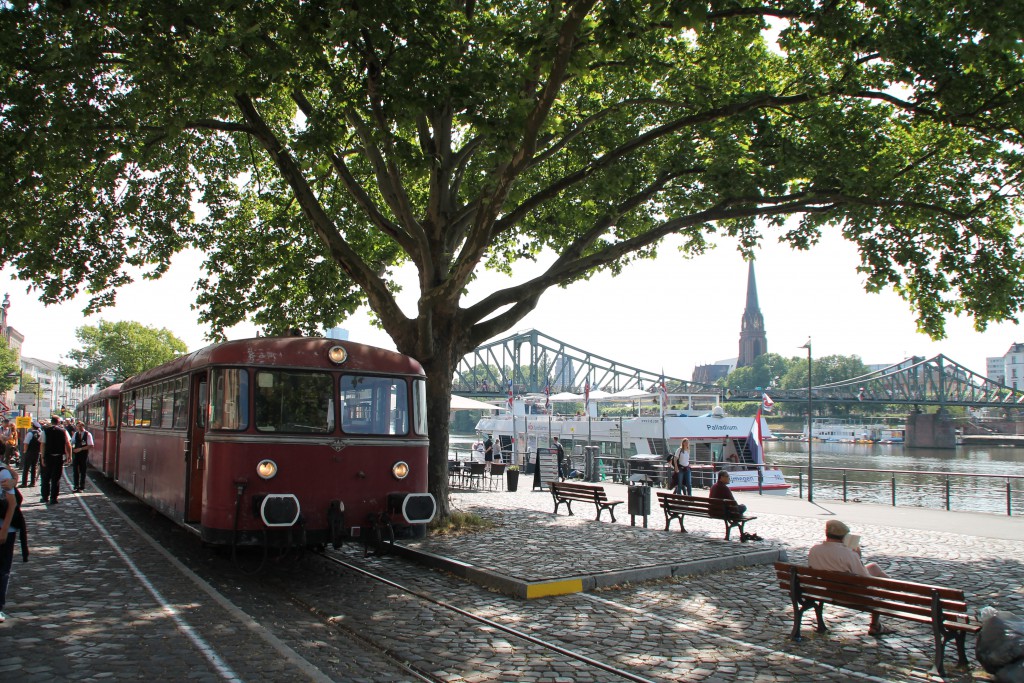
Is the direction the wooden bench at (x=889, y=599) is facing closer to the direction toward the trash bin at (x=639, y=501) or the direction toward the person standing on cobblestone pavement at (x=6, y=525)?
the trash bin

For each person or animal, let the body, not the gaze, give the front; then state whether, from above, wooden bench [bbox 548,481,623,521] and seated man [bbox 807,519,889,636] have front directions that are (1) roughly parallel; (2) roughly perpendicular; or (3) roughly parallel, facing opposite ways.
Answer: roughly parallel

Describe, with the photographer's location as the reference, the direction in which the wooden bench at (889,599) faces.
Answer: facing away from the viewer and to the right of the viewer

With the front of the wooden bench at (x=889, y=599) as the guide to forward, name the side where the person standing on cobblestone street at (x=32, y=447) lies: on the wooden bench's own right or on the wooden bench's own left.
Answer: on the wooden bench's own left

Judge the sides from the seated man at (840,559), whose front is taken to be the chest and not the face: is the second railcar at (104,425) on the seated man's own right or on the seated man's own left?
on the seated man's own left

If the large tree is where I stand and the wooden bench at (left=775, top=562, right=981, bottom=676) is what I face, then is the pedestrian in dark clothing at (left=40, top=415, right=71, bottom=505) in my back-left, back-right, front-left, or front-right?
back-right

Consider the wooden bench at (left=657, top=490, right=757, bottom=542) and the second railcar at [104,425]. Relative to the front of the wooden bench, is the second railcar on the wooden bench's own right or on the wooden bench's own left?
on the wooden bench's own left

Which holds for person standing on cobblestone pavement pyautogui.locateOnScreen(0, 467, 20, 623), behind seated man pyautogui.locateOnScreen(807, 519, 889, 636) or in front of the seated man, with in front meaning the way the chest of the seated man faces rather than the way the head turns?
behind

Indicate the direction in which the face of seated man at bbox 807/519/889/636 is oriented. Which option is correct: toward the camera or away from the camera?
away from the camera

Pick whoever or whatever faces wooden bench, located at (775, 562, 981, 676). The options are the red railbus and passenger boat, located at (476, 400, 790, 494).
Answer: the red railbus

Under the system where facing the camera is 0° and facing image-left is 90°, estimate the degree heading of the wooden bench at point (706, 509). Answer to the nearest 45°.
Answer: approximately 225°

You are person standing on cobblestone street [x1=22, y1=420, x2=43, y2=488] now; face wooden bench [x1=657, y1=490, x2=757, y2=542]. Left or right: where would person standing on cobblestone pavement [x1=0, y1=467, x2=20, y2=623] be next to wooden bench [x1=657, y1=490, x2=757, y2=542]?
right
